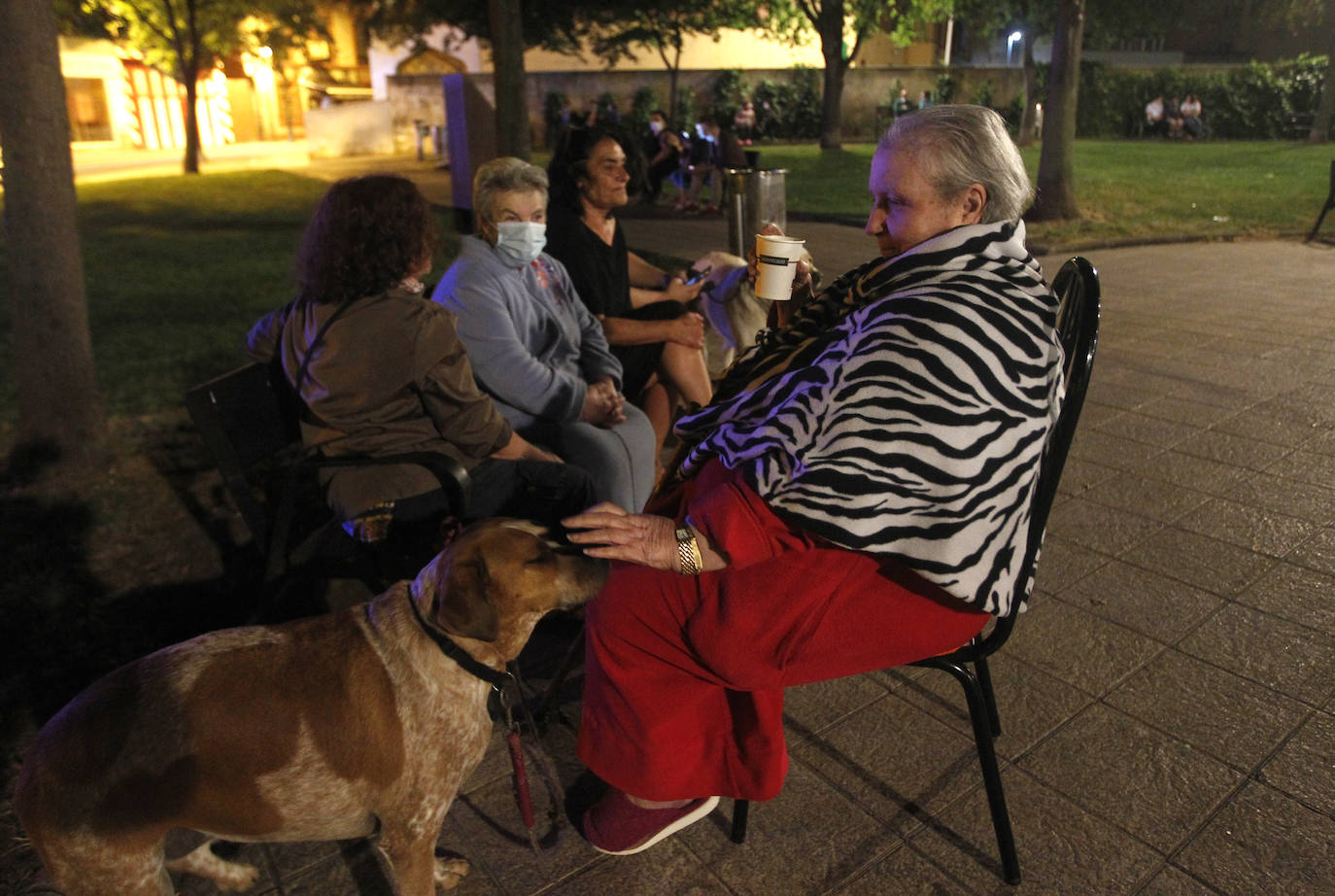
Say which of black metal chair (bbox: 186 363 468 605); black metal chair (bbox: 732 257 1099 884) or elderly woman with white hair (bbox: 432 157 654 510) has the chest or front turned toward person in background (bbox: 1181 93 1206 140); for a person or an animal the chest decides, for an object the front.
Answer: black metal chair (bbox: 186 363 468 605)

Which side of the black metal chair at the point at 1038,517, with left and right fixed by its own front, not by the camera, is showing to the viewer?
left

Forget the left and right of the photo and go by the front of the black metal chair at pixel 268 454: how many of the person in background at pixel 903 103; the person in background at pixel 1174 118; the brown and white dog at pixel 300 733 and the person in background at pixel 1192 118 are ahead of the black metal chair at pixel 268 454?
3

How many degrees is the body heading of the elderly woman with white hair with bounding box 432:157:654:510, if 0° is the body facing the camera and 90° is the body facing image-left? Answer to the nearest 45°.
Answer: approximately 315°

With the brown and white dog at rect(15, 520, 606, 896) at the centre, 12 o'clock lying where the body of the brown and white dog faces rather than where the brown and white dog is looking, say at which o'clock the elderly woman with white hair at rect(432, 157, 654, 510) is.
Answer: The elderly woman with white hair is roughly at 10 o'clock from the brown and white dog.

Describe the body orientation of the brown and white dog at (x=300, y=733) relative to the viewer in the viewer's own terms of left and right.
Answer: facing to the right of the viewer

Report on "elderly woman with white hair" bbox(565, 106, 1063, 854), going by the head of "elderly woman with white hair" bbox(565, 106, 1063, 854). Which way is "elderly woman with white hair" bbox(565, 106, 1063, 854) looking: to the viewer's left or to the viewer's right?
to the viewer's left

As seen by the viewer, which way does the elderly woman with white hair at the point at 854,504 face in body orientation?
to the viewer's left

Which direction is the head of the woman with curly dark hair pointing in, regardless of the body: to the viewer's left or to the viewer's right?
to the viewer's right

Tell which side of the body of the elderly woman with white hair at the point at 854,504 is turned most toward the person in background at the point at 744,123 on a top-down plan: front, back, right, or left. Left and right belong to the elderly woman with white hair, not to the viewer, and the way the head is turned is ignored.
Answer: right

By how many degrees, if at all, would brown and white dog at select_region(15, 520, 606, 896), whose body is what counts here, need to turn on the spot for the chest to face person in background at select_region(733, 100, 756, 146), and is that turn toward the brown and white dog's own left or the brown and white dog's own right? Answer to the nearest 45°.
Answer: approximately 45° to the brown and white dog's own left
